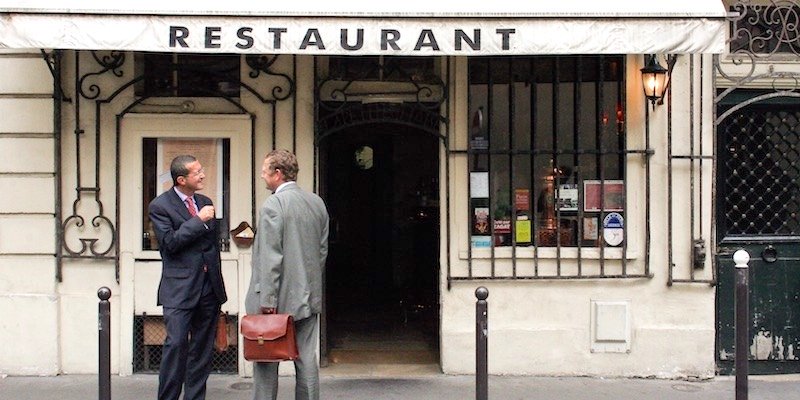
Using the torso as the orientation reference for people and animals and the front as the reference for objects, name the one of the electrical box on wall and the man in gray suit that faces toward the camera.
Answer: the electrical box on wall

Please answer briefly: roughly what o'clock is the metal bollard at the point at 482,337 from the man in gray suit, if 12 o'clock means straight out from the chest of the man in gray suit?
The metal bollard is roughly at 5 o'clock from the man in gray suit.

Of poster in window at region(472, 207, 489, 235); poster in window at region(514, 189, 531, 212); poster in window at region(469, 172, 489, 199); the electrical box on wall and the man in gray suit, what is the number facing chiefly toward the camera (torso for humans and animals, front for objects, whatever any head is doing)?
4

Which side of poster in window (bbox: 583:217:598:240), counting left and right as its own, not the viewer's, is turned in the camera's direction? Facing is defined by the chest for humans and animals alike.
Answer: front

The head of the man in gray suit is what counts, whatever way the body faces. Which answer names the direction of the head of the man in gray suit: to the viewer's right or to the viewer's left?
to the viewer's left

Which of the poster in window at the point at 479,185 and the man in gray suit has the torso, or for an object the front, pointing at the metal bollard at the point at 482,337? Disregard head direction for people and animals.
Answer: the poster in window

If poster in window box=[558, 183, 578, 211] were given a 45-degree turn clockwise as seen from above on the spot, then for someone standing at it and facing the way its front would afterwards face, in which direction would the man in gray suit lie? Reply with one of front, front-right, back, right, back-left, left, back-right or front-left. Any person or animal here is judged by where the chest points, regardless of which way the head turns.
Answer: front

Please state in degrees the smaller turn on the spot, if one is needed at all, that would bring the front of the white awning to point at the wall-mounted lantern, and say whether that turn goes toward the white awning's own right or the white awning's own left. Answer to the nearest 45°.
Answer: approximately 90° to the white awning's own left

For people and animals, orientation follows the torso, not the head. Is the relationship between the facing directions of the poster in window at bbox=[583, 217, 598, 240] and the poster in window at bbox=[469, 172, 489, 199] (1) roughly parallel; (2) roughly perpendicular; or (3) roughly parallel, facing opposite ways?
roughly parallel

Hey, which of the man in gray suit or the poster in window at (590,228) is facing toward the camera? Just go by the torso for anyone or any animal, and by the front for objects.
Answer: the poster in window

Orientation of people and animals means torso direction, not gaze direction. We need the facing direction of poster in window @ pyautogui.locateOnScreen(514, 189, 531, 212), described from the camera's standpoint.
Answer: facing the viewer

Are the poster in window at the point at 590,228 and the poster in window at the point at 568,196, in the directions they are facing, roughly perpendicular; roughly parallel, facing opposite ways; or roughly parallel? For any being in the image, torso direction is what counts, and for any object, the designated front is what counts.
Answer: roughly parallel

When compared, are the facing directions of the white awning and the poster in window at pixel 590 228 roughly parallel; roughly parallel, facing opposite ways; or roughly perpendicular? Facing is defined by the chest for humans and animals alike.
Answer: roughly parallel

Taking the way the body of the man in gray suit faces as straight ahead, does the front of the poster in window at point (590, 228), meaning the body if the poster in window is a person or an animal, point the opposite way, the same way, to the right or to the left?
to the left

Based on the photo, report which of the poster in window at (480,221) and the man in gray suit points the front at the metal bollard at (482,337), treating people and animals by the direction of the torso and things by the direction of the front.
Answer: the poster in window

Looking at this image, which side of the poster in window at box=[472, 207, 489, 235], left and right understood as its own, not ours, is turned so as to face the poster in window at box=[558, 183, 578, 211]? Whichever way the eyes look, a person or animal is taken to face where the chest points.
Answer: left

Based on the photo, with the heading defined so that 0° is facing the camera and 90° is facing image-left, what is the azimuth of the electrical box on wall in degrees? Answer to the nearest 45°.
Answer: approximately 0°

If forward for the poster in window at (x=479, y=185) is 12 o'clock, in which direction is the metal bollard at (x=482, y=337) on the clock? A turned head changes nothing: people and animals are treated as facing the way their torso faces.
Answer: The metal bollard is roughly at 12 o'clock from the poster in window.

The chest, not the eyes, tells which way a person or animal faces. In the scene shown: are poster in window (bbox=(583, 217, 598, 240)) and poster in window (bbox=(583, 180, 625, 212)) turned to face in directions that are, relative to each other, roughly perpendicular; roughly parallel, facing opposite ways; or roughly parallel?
roughly parallel
